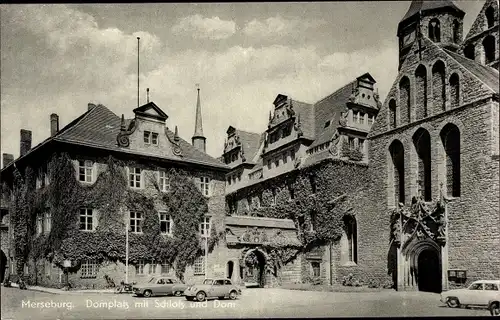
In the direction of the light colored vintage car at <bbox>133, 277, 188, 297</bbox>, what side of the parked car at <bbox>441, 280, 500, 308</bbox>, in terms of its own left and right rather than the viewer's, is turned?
front

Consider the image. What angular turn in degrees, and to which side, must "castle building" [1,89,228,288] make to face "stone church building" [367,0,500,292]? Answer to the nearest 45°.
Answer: approximately 45° to its left

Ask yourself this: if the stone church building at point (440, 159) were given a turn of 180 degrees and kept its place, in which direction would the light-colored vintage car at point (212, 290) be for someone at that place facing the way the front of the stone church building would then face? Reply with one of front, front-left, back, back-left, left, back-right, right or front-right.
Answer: back

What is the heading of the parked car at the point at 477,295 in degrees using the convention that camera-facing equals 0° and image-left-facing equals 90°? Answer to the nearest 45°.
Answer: approximately 90°

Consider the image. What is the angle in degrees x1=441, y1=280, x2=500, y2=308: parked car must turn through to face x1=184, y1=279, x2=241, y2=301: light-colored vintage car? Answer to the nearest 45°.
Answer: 0° — it already faces it

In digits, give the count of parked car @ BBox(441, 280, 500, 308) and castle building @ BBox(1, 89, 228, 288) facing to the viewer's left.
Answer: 1

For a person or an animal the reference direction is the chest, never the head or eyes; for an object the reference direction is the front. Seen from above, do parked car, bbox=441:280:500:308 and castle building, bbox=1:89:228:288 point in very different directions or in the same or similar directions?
very different directions

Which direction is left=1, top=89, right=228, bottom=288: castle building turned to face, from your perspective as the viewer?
facing the viewer and to the right of the viewer

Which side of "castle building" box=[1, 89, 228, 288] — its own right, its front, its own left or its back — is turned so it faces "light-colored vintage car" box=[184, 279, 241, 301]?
front

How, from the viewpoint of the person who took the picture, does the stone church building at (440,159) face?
facing the viewer and to the left of the viewer
